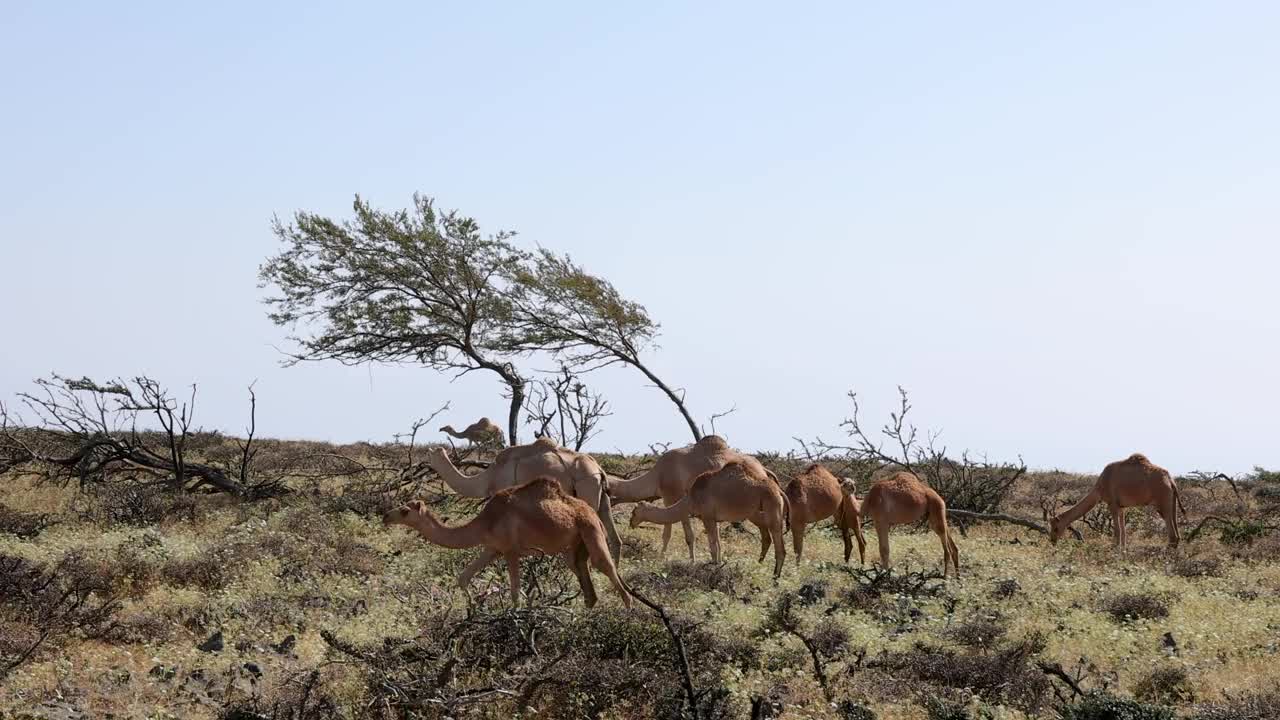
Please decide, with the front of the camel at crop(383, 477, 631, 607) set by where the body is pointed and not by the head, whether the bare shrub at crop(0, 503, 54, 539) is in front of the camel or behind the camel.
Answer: in front

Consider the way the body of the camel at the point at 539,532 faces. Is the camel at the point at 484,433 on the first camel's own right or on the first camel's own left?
on the first camel's own right

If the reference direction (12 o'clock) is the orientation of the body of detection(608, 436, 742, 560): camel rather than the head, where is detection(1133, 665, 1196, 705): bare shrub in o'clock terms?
The bare shrub is roughly at 8 o'clock from the camel.

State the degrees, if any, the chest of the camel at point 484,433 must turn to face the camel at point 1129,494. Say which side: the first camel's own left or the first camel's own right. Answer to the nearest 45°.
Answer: approximately 135° to the first camel's own left

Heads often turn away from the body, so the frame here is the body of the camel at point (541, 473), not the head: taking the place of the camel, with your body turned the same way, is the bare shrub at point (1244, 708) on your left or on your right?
on your left

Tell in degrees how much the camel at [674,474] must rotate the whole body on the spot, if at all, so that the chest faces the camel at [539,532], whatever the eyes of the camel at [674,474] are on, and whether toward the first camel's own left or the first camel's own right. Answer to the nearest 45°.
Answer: approximately 90° to the first camel's own left

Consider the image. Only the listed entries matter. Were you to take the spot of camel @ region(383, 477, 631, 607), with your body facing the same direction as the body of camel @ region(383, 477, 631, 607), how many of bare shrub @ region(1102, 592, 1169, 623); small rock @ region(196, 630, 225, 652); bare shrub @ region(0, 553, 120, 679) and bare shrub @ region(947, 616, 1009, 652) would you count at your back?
2

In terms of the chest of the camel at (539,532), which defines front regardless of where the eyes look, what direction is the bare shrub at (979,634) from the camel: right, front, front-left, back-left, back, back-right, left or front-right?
back

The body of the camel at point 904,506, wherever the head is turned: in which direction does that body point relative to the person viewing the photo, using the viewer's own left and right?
facing to the left of the viewer

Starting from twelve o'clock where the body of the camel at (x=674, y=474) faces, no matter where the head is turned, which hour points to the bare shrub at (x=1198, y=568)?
The bare shrub is roughly at 6 o'clock from the camel.

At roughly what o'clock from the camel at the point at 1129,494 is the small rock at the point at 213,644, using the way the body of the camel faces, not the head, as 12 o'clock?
The small rock is roughly at 10 o'clock from the camel.
